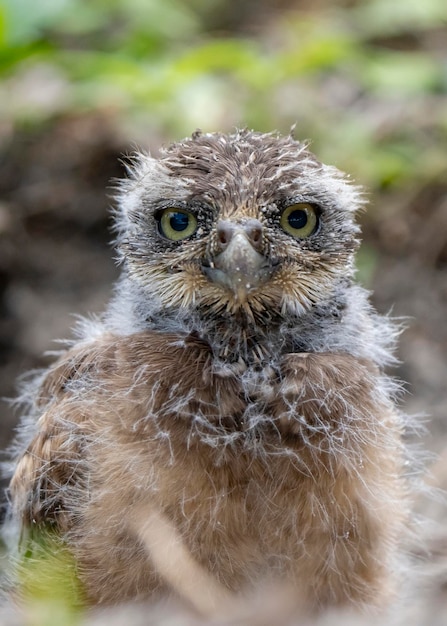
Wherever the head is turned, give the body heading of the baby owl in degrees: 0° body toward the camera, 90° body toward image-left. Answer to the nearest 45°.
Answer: approximately 0°
